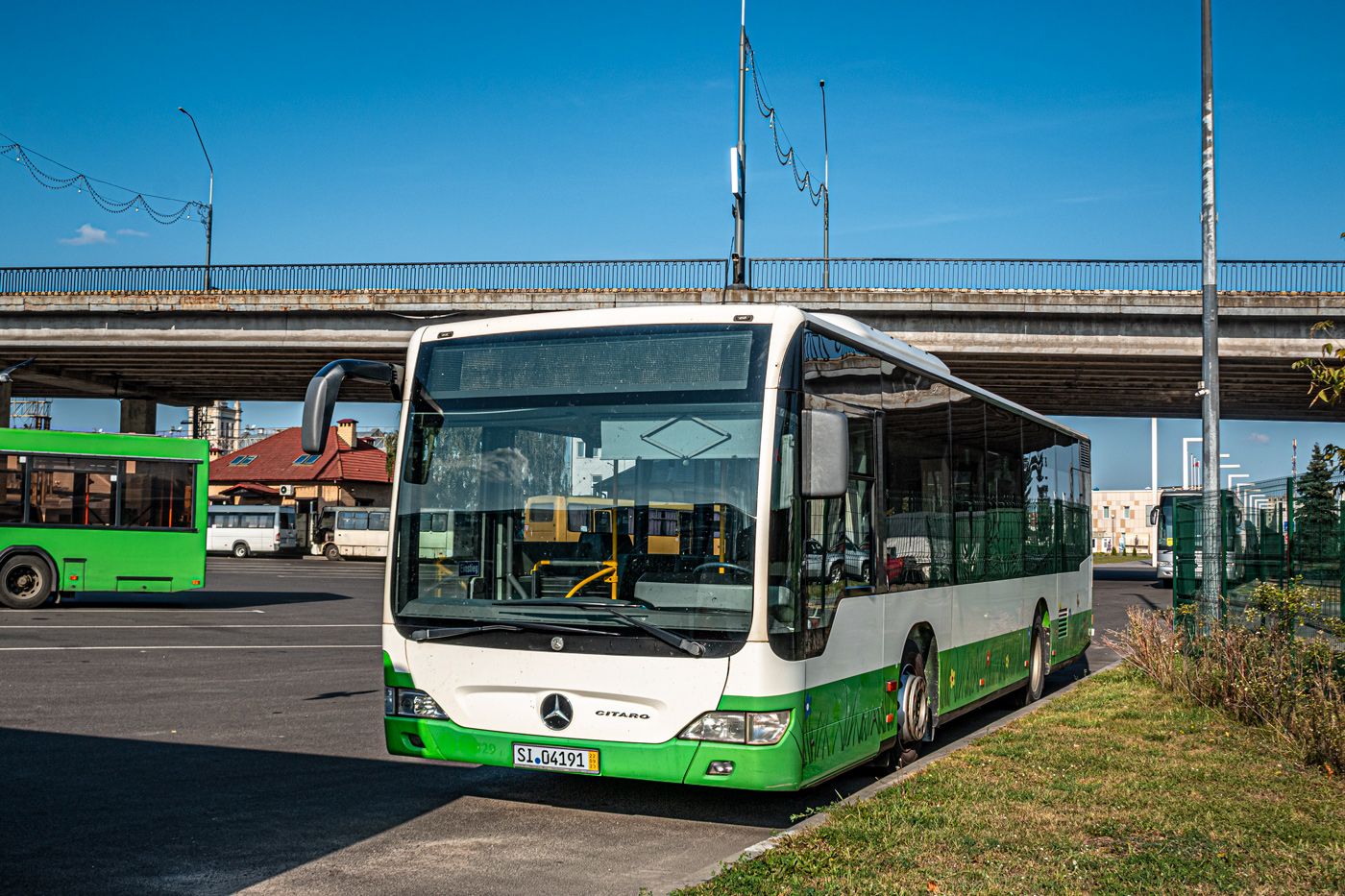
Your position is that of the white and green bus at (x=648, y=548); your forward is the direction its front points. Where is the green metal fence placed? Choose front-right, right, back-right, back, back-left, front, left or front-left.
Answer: back

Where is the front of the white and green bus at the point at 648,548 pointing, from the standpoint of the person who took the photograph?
facing the viewer and to the left of the viewer

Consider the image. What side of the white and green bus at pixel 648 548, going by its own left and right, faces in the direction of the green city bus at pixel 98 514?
right

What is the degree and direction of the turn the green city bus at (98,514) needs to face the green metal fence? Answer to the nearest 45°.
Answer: approximately 135° to its left

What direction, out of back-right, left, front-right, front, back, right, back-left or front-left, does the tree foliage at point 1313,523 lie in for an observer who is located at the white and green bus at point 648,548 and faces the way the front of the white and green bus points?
back

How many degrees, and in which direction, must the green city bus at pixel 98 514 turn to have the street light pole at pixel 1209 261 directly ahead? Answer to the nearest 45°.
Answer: approximately 135° to its left

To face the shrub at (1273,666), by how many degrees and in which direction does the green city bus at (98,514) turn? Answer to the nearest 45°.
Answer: approximately 135° to its left

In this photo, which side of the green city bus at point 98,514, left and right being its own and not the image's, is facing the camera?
left
